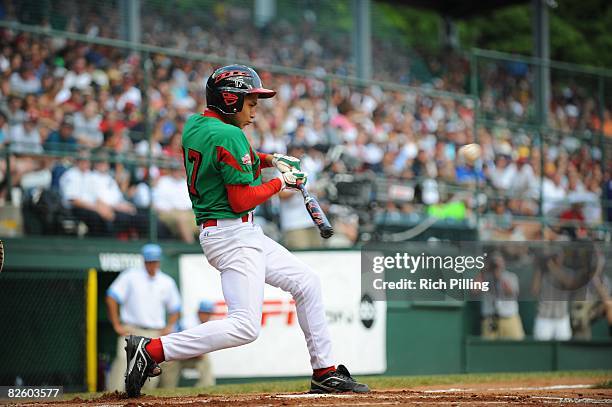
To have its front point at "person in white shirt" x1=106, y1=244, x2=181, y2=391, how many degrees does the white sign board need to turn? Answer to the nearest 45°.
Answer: approximately 45° to its right

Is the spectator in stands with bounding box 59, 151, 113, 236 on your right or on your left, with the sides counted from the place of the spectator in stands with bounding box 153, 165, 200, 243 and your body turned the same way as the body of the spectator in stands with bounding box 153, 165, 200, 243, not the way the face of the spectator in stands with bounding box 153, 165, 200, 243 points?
on your right

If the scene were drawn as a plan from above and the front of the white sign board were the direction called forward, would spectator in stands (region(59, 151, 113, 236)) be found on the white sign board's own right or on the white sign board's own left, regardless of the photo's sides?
on the white sign board's own right

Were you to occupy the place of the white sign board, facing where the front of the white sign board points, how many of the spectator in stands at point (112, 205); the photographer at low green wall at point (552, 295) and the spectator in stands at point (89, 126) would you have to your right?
2

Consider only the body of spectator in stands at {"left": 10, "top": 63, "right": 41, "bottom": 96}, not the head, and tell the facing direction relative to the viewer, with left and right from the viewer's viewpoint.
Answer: facing the viewer and to the right of the viewer

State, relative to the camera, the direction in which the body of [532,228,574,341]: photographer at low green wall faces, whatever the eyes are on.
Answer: toward the camera

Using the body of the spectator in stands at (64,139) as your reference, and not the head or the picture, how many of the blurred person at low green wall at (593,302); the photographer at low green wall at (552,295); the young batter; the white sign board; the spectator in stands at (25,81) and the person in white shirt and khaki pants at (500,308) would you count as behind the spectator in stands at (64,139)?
1
